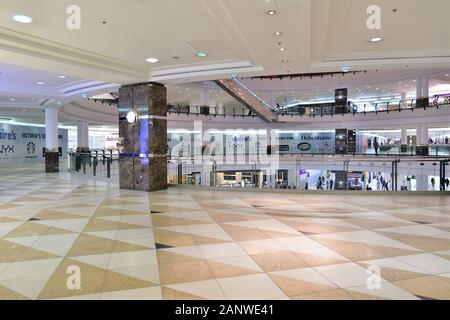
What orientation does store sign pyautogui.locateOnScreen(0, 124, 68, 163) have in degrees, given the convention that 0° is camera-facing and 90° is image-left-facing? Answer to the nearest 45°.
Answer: approximately 315°

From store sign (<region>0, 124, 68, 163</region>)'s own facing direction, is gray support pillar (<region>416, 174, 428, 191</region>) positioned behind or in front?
in front

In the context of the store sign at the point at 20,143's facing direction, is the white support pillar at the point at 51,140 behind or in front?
in front

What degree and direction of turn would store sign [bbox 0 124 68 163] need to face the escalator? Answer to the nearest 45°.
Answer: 0° — it already faces it

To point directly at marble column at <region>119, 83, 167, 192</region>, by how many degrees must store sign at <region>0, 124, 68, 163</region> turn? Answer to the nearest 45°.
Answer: approximately 45° to its right
